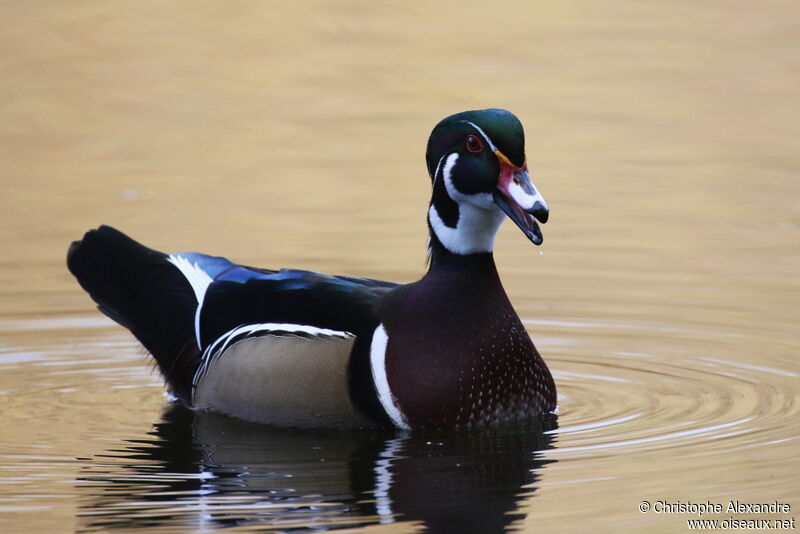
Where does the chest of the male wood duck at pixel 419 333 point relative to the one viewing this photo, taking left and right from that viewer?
facing the viewer and to the right of the viewer
